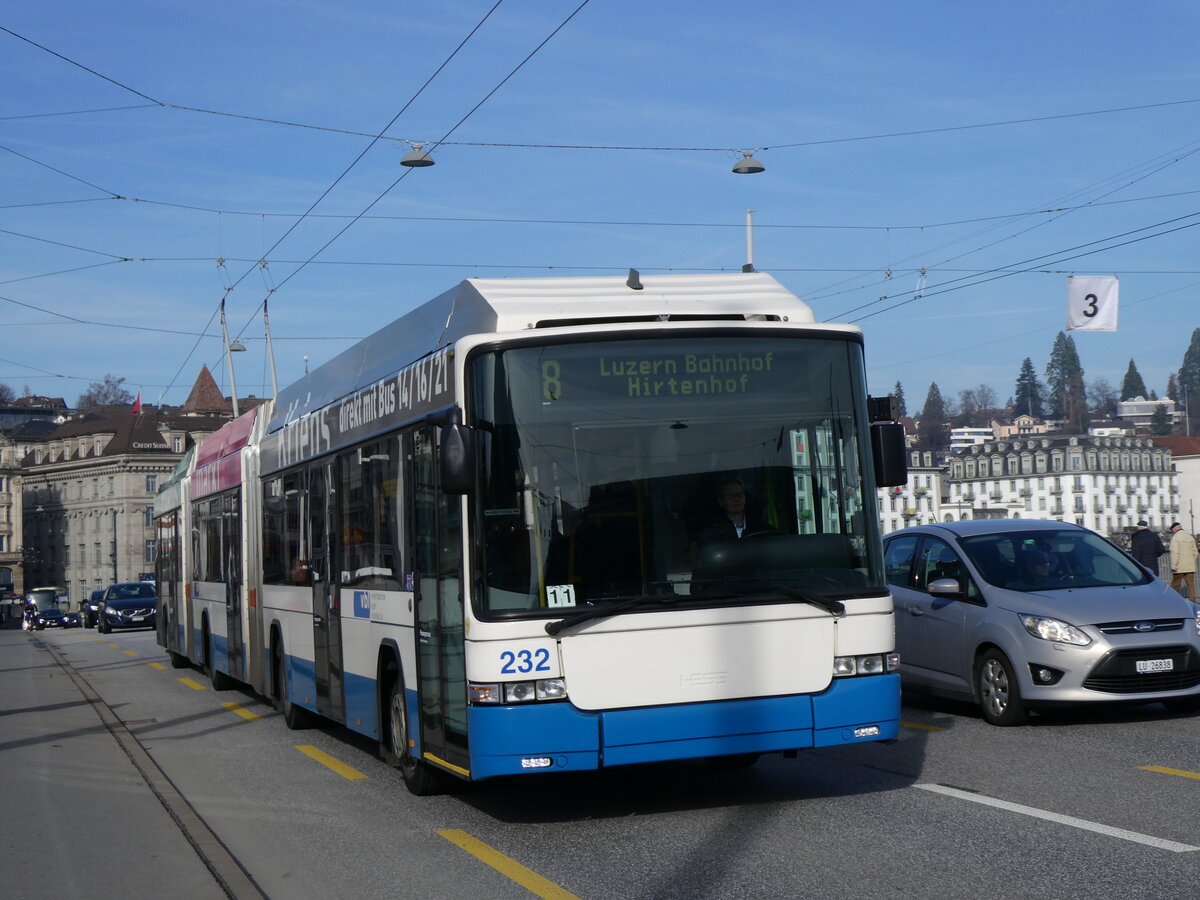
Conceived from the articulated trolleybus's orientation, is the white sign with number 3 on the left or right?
on its left

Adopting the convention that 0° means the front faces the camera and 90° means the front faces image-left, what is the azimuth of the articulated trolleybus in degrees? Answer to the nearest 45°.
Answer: approximately 315°

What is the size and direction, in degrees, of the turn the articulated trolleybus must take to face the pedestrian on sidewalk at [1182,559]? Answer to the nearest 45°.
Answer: approximately 90° to its left

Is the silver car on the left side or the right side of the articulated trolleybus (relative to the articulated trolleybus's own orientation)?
on its left

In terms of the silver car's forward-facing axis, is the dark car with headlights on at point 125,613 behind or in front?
behind

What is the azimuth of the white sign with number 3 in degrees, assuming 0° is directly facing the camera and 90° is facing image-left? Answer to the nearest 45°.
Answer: approximately 0°

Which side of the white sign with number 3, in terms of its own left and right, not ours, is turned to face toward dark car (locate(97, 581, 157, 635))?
right

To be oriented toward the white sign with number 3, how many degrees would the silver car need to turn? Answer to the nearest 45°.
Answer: approximately 135° to its left

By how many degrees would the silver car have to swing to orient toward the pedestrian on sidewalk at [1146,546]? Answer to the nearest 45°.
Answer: approximately 135° to its left
